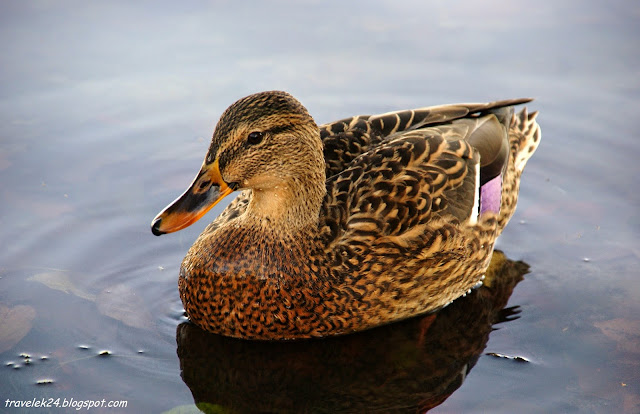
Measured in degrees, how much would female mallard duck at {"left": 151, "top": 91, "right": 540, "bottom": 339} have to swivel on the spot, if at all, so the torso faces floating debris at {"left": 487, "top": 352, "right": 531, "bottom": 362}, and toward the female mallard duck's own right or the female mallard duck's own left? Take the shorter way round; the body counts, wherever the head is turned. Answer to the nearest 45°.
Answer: approximately 135° to the female mallard duck's own left

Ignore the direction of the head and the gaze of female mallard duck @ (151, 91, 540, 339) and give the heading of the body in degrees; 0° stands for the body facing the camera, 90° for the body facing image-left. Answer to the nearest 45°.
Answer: approximately 45°
